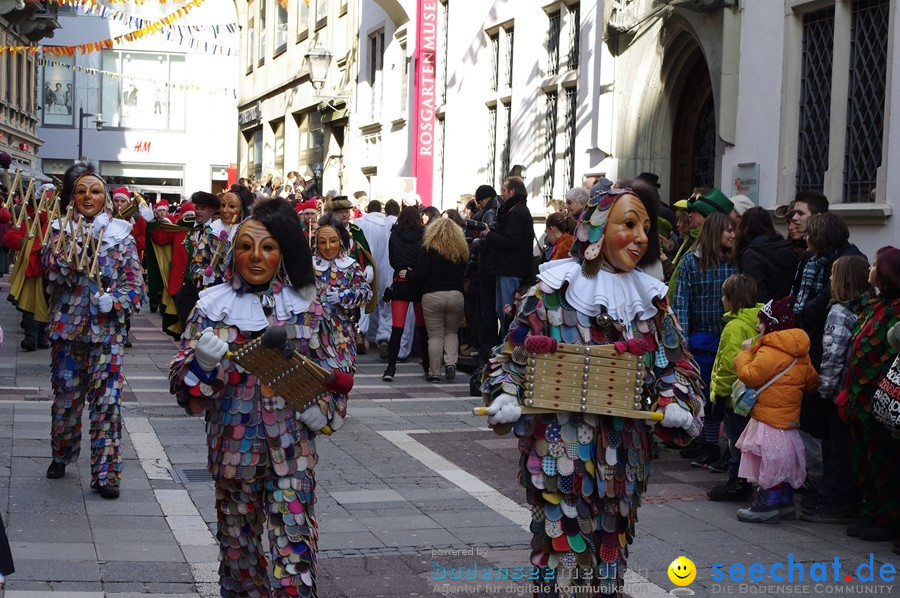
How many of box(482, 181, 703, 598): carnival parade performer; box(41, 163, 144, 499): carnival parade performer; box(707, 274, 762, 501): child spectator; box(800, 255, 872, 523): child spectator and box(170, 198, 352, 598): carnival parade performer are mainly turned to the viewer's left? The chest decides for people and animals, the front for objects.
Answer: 2

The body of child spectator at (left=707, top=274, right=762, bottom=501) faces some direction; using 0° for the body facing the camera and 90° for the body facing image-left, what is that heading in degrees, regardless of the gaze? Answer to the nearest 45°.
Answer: approximately 90°

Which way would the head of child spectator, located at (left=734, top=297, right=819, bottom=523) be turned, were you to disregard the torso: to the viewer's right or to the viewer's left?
to the viewer's left

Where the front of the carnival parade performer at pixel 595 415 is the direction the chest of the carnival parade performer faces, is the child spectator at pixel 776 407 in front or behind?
behind

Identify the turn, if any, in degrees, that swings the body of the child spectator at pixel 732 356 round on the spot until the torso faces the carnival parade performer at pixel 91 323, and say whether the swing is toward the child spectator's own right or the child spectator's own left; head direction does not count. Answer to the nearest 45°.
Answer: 0° — they already face them

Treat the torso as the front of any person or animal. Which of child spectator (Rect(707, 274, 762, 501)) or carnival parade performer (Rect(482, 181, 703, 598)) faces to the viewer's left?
the child spectator

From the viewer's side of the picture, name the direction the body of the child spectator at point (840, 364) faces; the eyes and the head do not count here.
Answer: to the viewer's left

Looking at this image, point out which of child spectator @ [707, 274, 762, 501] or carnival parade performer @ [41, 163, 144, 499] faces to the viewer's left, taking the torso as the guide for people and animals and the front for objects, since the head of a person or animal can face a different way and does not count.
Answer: the child spectator

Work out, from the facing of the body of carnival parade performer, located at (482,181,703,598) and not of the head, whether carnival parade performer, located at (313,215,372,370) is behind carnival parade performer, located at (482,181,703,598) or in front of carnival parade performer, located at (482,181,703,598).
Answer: behind

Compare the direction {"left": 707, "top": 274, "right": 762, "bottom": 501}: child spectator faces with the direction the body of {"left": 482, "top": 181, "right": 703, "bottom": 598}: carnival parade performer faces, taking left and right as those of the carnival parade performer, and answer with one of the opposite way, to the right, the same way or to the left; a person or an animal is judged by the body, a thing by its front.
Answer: to the right

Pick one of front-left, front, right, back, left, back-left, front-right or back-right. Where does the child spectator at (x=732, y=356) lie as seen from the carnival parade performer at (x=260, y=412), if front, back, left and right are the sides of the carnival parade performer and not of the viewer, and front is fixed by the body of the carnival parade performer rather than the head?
back-left

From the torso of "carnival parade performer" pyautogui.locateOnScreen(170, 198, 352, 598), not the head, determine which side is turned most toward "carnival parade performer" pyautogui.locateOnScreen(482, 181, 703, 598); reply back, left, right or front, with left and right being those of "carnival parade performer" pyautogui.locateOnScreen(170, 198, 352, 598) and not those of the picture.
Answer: left

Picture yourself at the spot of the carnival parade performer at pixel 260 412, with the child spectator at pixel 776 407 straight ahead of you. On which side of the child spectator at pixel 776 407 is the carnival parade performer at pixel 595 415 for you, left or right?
right

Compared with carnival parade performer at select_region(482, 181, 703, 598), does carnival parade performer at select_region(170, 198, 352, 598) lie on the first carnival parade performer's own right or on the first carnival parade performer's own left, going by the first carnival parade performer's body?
on the first carnival parade performer's own right
